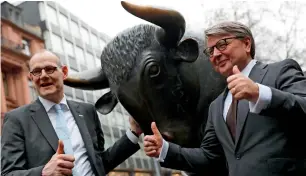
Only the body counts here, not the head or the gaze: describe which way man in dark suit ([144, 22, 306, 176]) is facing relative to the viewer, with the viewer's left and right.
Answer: facing the viewer and to the left of the viewer

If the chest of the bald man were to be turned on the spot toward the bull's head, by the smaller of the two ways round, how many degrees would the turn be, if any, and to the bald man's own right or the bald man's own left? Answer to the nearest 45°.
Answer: approximately 90° to the bald man's own left

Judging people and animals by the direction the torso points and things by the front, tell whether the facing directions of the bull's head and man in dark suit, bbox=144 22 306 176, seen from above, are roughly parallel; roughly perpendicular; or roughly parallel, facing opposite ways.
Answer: roughly parallel

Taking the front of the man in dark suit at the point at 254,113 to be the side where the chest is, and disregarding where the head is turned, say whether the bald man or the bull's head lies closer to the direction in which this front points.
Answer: the bald man

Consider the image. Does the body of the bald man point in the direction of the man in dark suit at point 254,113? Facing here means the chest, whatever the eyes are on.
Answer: no

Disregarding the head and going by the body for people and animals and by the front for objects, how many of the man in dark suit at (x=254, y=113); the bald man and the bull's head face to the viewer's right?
0

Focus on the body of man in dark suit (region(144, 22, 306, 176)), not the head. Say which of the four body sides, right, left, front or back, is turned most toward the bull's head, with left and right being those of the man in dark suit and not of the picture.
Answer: right

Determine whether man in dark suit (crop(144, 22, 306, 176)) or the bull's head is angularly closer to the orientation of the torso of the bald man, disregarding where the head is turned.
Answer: the man in dark suit

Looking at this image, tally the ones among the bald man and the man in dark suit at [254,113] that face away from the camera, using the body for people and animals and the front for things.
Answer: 0

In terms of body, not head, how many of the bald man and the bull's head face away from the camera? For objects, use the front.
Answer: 0

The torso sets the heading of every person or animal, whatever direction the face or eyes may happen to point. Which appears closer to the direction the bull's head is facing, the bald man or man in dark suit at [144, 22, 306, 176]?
the bald man

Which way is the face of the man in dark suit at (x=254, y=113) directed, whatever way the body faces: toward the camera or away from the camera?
toward the camera

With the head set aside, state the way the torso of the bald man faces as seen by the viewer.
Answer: toward the camera

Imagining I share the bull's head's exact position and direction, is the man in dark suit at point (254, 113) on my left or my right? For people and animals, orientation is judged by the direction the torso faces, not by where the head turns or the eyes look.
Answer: on my left

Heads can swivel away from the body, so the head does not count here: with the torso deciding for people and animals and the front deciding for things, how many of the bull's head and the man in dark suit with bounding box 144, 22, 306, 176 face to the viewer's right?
0
